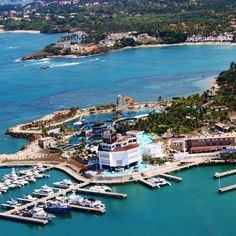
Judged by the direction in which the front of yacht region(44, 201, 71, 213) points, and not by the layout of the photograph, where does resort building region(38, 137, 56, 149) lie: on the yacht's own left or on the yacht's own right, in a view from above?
on the yacht's own left

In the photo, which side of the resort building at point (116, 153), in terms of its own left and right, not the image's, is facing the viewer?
front

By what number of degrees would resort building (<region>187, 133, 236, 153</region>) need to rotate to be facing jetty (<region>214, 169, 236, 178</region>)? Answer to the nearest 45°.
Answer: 0° — it already faces it

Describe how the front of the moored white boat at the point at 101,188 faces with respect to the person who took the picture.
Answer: facing to the right of the viewer

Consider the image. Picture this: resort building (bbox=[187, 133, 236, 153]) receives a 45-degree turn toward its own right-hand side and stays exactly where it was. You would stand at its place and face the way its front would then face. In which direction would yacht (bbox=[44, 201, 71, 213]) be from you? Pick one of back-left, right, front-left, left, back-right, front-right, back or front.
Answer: front

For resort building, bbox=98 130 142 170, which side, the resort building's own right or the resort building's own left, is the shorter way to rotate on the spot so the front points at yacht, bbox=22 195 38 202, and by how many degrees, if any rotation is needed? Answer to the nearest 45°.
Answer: approximately 45° to the resort building's own right

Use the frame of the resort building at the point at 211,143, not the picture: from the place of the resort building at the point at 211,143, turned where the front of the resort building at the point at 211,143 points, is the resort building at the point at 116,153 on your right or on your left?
on your right

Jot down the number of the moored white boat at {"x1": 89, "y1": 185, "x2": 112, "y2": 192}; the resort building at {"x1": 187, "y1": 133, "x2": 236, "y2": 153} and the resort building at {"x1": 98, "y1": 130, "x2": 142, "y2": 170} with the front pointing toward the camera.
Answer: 2

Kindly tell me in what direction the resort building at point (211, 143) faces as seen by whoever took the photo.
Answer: facing the viewer
